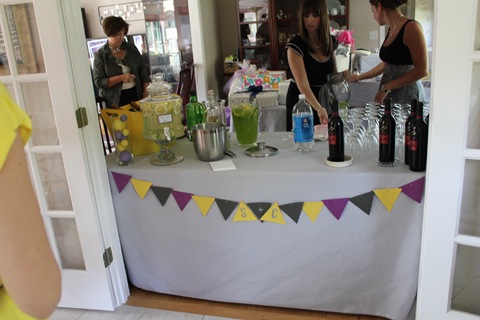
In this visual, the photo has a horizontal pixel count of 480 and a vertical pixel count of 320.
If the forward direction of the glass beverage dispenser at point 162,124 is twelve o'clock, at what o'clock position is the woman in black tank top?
The woman in black tank top is roughly at 9 o'clock from the glass beverage dispenser.

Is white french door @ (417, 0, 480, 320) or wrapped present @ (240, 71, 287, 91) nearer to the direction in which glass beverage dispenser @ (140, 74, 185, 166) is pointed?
the white french door

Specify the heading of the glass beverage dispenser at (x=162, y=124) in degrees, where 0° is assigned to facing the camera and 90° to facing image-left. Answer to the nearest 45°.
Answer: approximately 0°

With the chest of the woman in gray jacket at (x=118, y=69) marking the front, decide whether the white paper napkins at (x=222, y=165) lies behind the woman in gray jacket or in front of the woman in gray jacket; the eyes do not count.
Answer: in front

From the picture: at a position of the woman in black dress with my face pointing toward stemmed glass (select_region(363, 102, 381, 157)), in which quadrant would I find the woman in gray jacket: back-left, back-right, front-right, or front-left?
back-right

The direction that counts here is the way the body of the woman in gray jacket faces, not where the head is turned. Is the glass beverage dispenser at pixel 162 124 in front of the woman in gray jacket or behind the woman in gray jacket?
in front

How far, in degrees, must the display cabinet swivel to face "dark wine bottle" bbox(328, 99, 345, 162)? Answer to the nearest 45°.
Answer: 0° — it already faces it

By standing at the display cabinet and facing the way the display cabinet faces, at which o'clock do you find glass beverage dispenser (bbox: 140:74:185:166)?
The glass beverage dispenser is roughly at 12 o'clock from the display cabinet.

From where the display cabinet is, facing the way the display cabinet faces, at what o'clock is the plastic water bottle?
The plastic water bottle is roughly at 12 o'clock from the display cabinet.
